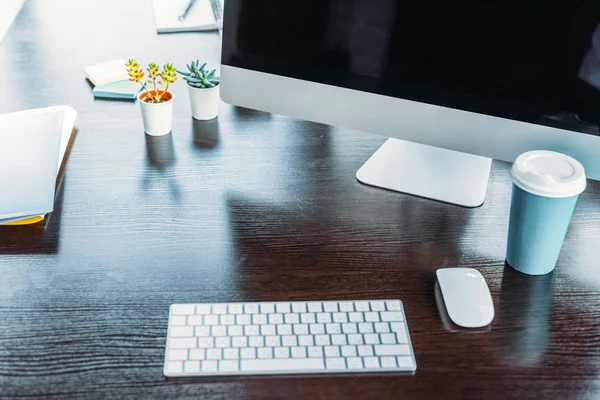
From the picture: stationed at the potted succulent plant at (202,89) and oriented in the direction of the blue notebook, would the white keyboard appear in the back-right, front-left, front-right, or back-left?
back-left

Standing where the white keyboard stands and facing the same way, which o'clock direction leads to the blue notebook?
The blue notebook is roughly at 5 o'clock from the white keyboard.

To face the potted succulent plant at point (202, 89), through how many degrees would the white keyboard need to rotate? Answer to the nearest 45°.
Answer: approximately 180°

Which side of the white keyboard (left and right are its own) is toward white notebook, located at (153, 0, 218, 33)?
back

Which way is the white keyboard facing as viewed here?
toward the camera

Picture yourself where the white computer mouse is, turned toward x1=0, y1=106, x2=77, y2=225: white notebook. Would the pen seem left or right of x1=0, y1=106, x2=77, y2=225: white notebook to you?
right

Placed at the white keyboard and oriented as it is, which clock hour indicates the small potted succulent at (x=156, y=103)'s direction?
The small potted succulent is roughly at 5 o'clock from the white keyboard.

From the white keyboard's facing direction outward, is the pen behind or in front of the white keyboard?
behind
